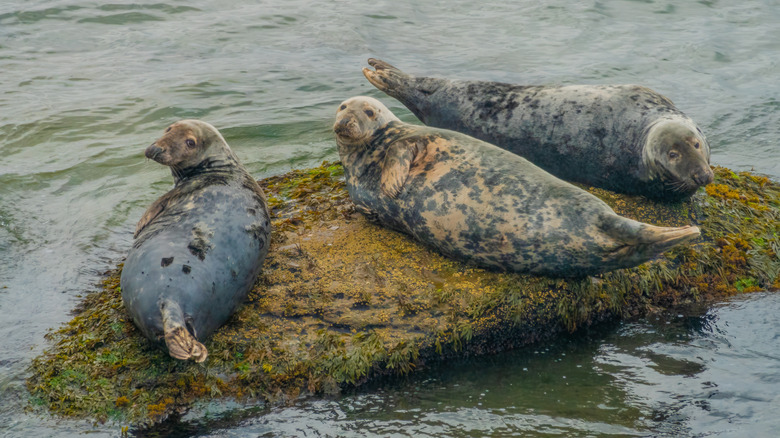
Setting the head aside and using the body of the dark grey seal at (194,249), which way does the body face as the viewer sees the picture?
away from the camera

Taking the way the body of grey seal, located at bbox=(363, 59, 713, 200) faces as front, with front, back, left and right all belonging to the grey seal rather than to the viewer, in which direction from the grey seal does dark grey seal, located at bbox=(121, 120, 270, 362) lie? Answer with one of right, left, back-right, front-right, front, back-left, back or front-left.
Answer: right

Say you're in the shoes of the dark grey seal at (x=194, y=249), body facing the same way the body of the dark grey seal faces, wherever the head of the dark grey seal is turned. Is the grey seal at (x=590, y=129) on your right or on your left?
on your right

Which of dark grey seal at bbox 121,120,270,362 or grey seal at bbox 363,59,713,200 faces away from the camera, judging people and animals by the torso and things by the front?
the dark grey seal

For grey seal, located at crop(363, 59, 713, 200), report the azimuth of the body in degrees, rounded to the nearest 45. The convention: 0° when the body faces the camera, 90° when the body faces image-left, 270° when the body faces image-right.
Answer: approximately 315°

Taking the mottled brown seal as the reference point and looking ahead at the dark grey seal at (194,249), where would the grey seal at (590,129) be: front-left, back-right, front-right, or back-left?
back-right

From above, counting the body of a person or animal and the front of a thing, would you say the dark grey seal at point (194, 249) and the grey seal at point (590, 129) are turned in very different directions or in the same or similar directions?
very different directions

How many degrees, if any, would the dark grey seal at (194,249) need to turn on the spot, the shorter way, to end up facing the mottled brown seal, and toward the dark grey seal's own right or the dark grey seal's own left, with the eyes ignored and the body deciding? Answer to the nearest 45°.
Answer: approximately 90° to the dark grey seal's own right

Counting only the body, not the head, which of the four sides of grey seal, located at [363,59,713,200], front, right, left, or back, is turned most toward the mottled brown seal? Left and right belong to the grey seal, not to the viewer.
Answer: right

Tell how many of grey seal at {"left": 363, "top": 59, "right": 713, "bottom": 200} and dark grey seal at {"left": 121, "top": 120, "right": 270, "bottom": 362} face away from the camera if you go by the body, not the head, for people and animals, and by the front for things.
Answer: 1

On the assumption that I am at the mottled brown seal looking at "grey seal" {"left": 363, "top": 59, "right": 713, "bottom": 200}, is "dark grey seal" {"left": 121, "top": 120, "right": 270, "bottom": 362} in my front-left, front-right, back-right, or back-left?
back-left
